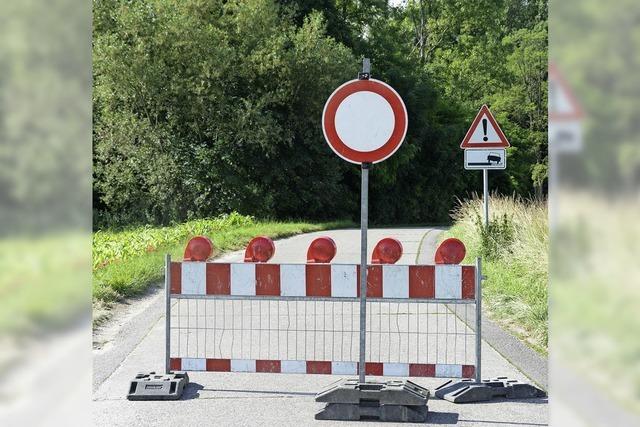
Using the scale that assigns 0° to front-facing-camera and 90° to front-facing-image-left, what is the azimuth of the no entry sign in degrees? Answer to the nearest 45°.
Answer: approximately 0°

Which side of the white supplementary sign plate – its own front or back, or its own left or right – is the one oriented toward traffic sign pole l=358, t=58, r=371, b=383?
front

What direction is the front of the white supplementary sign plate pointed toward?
toward the camera

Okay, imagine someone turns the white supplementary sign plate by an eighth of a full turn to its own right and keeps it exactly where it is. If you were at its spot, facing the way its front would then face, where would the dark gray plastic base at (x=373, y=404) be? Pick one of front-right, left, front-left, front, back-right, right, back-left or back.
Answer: front-left

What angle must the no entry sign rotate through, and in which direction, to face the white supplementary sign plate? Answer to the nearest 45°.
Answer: approximately 180°

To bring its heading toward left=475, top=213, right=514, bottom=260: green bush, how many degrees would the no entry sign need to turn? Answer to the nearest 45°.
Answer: approximately 180°

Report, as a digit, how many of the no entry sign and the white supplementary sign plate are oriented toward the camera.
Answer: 2

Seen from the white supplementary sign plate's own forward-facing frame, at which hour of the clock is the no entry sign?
The no entry sign is roughly at 12 o'clock from the white supplementary sign plate.
